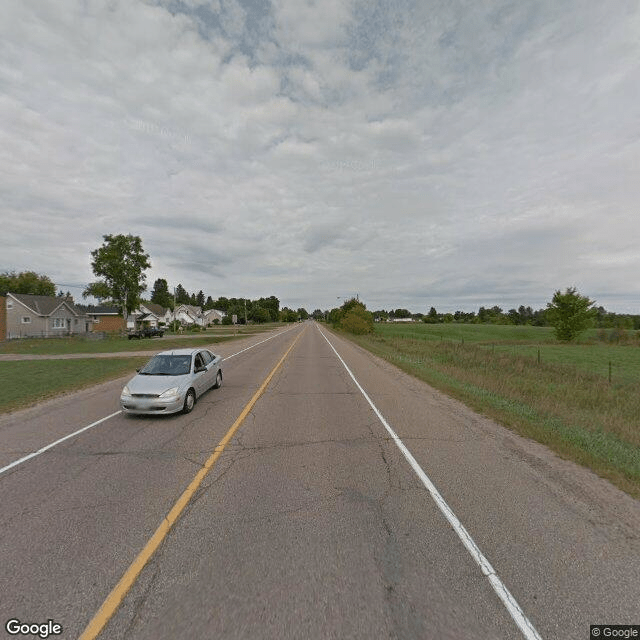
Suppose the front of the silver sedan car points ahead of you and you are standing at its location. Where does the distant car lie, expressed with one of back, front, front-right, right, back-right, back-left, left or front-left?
back-right

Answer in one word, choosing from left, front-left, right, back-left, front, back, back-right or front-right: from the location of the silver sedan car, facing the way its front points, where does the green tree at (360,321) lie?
back

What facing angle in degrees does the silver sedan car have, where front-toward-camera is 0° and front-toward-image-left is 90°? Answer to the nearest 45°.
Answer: approximately 45°

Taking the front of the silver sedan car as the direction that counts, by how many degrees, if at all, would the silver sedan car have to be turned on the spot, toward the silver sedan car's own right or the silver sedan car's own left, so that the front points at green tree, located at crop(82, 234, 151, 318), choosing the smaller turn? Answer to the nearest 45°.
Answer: approximately 135° to the silver sedan car's own right

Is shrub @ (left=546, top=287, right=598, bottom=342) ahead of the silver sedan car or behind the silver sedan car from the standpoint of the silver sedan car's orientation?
behind
